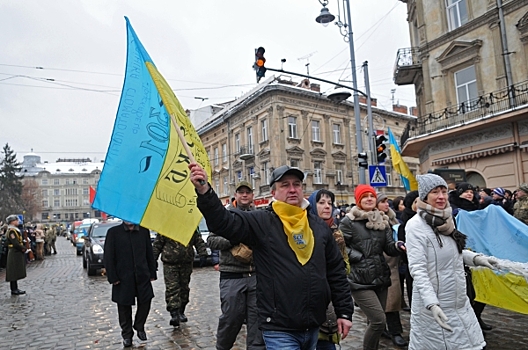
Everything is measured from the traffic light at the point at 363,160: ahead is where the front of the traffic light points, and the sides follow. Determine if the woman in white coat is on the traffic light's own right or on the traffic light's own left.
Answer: on the traffic light's own left

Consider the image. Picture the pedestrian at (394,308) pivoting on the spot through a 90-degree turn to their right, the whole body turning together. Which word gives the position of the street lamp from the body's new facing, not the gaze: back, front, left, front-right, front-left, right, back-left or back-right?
back-right
